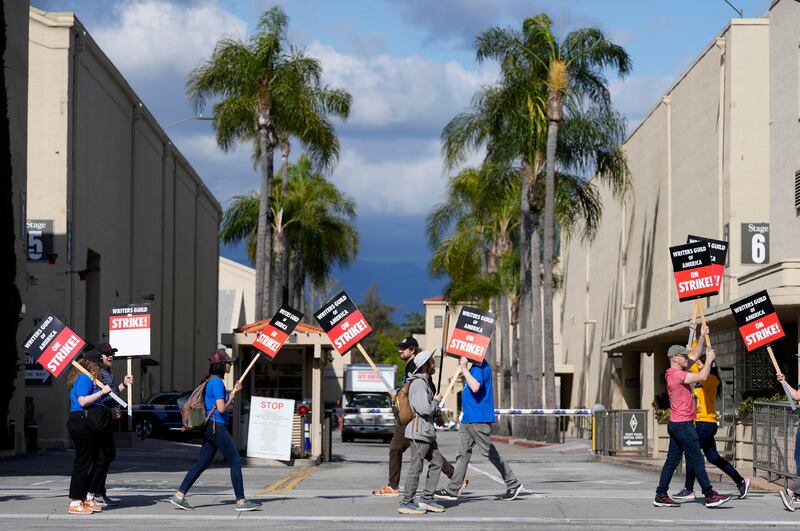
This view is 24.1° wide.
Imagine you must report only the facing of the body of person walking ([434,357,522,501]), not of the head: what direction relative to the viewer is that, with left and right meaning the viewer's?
facing to the left of the viewer

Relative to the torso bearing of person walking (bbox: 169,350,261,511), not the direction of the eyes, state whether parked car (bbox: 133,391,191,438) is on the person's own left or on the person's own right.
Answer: on the person's own left

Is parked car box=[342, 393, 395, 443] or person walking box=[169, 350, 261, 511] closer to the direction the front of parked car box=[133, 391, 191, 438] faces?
the person walking

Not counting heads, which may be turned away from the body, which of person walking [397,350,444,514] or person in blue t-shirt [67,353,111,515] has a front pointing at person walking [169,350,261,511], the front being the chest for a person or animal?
person in blue t-shirt [67,353,111,515]

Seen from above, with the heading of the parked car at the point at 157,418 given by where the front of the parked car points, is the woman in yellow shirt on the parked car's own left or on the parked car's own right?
on the parked car's own left

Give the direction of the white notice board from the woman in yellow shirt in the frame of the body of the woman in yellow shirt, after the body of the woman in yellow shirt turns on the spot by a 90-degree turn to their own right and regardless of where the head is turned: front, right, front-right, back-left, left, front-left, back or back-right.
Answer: front-left

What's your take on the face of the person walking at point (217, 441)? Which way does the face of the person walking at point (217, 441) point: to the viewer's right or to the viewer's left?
to the viewer's right

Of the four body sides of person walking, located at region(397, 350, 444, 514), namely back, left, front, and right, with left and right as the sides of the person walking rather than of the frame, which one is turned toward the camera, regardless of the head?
right

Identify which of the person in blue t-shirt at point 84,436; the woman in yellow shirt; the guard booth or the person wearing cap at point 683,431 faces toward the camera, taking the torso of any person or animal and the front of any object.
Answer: the guard booth

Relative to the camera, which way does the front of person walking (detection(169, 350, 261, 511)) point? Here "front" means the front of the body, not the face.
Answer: to the viewer's right
